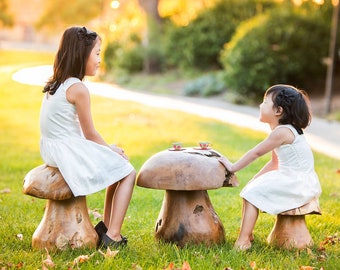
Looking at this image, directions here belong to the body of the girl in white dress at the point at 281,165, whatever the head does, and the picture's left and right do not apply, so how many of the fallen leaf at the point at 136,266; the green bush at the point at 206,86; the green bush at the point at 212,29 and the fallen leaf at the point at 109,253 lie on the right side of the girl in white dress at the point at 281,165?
2

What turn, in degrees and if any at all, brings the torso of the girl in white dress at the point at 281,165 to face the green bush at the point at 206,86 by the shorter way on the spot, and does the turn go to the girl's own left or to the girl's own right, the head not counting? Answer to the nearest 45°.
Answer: approximately 90° to the girl's own right

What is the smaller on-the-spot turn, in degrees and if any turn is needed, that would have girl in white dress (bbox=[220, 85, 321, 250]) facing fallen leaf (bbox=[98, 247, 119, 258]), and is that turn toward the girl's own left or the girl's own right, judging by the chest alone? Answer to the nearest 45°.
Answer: approximately 45° to the girl's own left

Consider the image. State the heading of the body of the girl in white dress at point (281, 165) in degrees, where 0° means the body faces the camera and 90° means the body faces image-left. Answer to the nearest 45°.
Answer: approximately 90°

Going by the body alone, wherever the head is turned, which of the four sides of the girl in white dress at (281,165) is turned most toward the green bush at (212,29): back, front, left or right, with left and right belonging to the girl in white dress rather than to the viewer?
right

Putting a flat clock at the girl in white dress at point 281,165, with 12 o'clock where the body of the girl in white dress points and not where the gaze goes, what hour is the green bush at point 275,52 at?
The green bush is roughly at 3 o'clock from the girl in white dress.

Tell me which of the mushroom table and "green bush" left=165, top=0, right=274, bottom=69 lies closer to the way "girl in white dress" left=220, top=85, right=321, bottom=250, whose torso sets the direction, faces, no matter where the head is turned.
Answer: the mushroom table

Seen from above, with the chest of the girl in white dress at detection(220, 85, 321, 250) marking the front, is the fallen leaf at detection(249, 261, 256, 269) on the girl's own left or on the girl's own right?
on the girl's own left

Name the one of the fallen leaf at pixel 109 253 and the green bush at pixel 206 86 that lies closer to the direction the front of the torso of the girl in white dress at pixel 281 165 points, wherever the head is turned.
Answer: the fallen leaf

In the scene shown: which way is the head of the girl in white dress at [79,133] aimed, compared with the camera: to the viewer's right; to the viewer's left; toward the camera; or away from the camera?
to the viewer's right

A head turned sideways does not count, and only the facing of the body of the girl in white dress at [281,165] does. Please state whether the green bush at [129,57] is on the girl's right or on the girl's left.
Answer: on the girl's right
